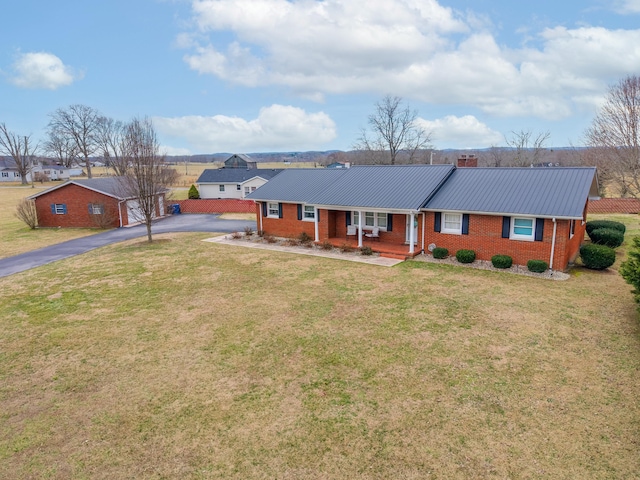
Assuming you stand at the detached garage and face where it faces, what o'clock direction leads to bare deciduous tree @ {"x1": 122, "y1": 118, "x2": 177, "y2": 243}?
The bare deciduous tree is roughly at 1 o'clock from the detached garage.

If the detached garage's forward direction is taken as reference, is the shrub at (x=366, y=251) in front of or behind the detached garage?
in front

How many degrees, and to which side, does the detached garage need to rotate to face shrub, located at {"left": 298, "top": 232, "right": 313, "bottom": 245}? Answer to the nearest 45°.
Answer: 0° — it already faces it

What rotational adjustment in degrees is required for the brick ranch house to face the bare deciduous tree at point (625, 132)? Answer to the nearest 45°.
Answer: approximately 180°

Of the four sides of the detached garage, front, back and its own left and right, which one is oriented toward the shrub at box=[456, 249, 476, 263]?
front

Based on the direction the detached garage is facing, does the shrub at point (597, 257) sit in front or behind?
in front

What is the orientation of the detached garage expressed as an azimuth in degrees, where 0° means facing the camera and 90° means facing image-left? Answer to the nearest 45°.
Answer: approximately 315°

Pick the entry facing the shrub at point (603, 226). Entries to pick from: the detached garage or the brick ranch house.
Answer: the detached garage

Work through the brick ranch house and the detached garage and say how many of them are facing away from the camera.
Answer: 0

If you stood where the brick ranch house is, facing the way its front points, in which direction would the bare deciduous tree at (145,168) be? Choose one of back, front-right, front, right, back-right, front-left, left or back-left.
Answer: front-right

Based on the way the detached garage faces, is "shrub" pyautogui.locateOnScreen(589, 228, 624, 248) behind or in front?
in front

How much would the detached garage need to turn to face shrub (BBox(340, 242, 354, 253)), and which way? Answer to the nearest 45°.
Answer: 0° — it already faces it

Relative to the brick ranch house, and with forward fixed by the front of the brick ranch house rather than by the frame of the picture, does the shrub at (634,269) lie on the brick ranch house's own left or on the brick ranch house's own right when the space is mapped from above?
on the brick ranch house's own left

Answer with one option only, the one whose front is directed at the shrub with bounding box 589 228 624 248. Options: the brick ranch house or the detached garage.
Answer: the detached garage

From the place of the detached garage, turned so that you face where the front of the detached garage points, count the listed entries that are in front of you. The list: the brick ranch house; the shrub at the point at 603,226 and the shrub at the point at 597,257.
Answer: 3
